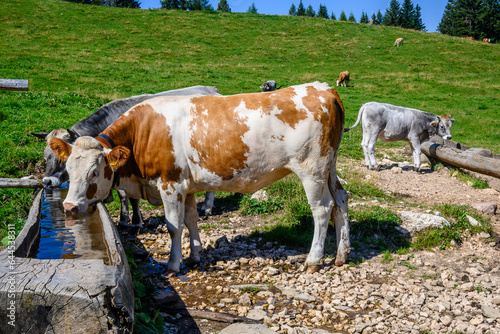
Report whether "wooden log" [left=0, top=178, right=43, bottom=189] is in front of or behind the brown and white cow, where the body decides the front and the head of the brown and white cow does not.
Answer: in front

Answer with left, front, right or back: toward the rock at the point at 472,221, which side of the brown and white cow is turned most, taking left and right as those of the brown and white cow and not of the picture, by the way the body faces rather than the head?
back

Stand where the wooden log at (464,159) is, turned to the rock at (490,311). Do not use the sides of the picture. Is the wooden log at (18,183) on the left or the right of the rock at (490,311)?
right

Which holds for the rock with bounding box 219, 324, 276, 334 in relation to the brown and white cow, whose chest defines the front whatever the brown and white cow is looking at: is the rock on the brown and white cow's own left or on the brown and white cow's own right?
on the brown and white cow's own left

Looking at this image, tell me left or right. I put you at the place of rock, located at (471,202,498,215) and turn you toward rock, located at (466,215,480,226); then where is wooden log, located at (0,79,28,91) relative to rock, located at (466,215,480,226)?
right

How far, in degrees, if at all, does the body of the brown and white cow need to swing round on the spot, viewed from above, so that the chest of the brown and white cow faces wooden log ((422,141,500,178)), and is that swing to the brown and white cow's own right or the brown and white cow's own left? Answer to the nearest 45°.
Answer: approximately 135° to the brown and white cow's own right

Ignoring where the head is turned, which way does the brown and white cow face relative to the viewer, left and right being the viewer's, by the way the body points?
facing to the left of the viewer

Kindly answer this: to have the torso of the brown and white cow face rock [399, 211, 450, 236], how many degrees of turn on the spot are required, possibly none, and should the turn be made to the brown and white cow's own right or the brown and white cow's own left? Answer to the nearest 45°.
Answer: approximately 180°

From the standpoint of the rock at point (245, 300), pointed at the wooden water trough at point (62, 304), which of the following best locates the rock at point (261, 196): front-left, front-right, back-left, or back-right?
back-right
